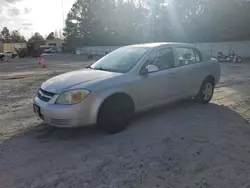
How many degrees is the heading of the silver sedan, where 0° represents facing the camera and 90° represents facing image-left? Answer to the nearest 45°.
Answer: approximately 45°
